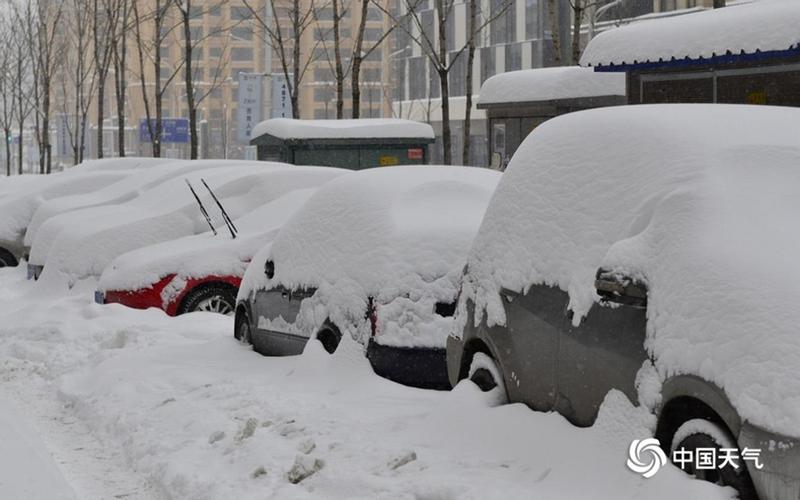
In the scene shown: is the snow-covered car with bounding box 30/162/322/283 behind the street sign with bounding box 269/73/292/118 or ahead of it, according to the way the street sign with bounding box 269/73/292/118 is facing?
ahead

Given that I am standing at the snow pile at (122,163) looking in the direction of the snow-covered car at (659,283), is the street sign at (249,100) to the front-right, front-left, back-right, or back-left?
back-left

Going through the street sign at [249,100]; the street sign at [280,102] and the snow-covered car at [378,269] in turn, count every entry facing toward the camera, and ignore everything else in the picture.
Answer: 2

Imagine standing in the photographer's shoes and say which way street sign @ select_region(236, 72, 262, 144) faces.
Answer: facing the viewer

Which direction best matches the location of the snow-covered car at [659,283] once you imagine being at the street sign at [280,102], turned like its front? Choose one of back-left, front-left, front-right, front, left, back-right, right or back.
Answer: front

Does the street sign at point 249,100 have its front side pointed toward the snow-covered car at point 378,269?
yes

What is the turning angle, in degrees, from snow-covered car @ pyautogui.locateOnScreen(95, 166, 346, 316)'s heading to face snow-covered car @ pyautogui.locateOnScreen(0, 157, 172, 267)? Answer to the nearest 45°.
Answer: approximately 135° to its right

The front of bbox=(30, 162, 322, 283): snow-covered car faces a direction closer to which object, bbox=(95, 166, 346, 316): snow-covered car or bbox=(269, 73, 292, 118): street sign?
the snow-covered car

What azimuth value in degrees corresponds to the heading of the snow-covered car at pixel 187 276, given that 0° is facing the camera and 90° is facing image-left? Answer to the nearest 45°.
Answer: approximately 45°
